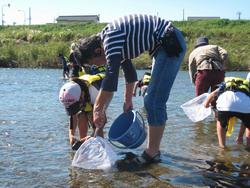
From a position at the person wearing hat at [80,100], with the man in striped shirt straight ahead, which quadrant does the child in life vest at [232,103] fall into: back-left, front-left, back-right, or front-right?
front-left

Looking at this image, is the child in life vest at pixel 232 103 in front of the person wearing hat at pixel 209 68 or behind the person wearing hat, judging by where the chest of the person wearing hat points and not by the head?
behind

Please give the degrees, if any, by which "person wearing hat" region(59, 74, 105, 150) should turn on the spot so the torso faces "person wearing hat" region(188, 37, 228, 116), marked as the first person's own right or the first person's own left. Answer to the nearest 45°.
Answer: approximately 180°

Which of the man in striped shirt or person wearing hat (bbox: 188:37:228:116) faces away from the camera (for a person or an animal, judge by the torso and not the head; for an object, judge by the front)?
the person wearing hat

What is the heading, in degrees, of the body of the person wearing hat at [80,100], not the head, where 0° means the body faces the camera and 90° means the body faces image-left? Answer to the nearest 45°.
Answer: approximately 45°

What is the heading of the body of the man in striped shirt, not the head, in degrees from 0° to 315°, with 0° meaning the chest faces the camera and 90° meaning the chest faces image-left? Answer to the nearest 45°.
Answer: approximately 90°

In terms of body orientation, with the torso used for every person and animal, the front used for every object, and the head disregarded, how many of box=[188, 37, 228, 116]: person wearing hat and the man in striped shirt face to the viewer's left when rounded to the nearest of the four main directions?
1

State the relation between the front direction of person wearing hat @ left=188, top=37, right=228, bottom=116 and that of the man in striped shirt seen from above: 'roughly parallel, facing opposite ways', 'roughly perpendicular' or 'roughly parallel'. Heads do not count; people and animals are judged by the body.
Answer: roughly perpendicular
